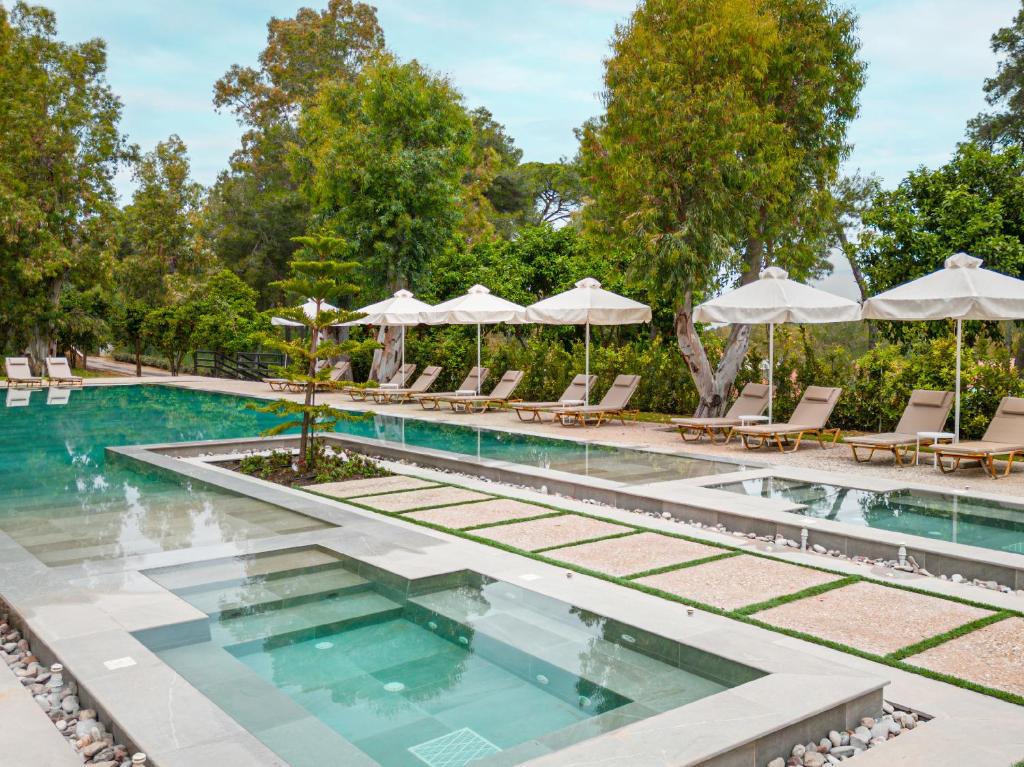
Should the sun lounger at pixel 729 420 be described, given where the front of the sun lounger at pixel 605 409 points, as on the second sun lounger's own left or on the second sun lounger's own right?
on the second sun lounger's own left

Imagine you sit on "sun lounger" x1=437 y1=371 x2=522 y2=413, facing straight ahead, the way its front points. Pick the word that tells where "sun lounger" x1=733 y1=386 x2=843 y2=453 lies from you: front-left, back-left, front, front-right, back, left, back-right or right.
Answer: back-left

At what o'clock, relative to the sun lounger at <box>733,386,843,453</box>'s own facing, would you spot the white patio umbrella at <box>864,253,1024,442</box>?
The white patio umbrella is roughly at 9 o'clock from the sun lounger.

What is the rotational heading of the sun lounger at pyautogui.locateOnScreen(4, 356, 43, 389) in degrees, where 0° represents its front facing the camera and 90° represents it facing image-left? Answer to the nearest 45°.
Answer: approximately 315°

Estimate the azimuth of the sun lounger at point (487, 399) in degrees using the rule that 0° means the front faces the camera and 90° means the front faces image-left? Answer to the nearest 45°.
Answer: approximately 90°

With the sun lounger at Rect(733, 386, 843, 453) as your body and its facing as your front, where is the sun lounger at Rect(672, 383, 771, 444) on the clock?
the sun lounger at Rect(672, 383, 771, 444) is roughly at 3 o'clock from the sun lounger at Rect(733, 386, 843, 453).

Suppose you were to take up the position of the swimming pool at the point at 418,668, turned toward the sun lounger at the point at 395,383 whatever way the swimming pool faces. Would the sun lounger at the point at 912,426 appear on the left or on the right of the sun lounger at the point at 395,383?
right

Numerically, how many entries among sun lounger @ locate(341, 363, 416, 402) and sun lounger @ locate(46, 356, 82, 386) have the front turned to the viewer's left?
1

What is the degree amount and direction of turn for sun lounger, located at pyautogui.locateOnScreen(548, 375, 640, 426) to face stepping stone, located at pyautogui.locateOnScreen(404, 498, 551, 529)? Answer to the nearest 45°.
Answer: approximately 45° to its left

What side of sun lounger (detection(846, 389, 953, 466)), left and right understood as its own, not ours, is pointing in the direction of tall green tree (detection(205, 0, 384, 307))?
right

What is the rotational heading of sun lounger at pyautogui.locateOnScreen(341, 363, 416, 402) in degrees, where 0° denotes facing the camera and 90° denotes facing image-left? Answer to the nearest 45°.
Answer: approximately 90°

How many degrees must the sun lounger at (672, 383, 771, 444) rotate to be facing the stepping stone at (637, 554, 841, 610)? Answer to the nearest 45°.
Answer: approximately 45° to its left
